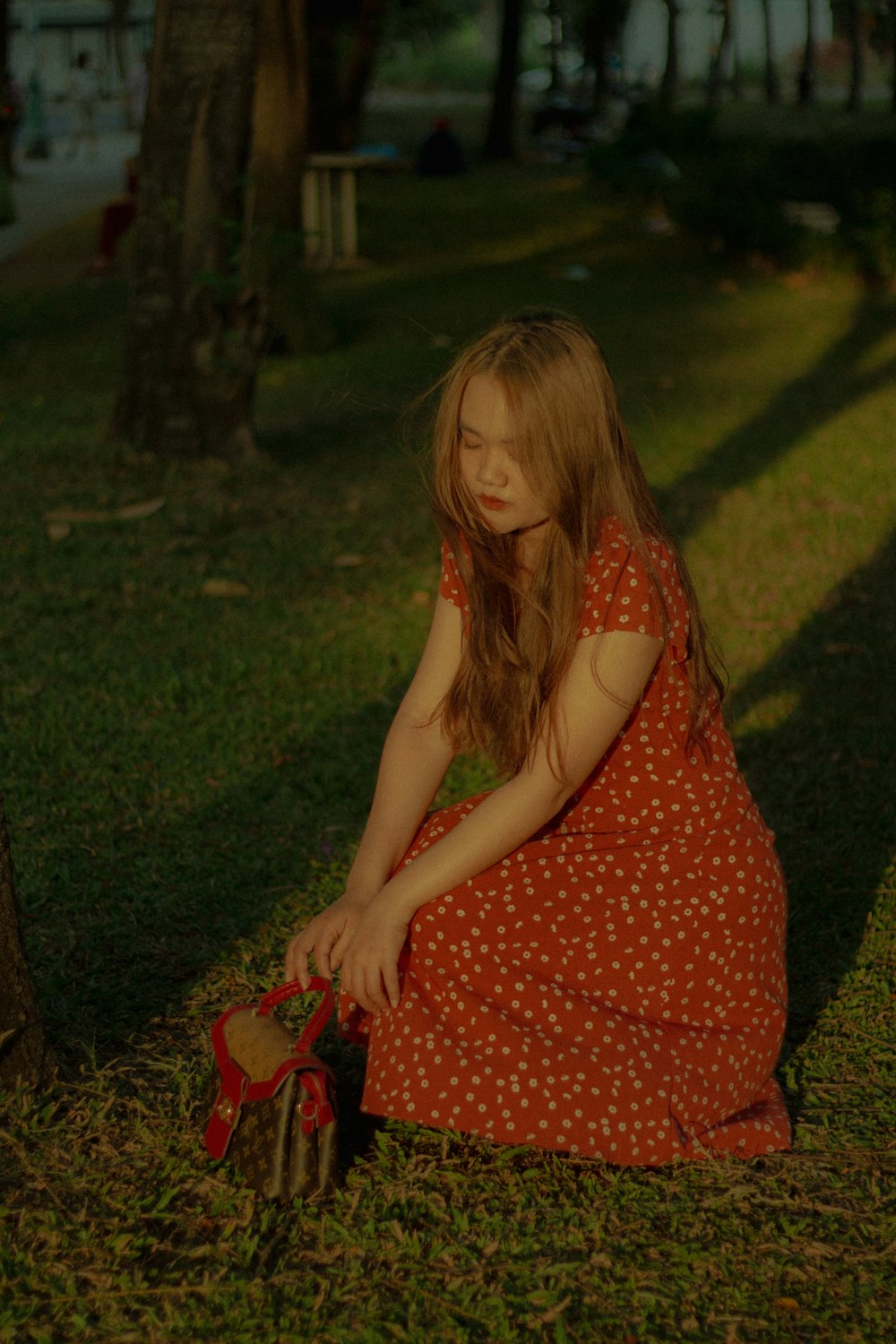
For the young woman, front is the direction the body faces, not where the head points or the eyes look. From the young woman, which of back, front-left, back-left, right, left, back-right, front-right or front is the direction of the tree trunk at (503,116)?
back-right

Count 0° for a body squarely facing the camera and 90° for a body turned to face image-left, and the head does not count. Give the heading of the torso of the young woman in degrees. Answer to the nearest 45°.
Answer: approximately 45°

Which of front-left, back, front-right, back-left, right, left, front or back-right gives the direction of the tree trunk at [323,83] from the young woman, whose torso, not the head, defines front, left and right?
back-right

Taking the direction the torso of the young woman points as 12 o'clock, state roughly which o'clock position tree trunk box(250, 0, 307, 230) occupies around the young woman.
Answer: The tree trunk is roughly at 4 o'clock from the young woman.

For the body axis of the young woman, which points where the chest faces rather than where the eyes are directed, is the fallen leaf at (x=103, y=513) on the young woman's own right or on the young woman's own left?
on the young woman's own right

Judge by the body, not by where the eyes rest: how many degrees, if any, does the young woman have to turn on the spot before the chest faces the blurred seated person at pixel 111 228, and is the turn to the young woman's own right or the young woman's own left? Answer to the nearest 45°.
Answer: approximately 135° to the young woman's own right

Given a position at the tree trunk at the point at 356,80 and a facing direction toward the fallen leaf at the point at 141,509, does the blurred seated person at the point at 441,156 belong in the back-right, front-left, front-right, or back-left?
back-left

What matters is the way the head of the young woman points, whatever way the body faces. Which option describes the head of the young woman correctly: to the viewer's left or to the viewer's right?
to the viewer's left
